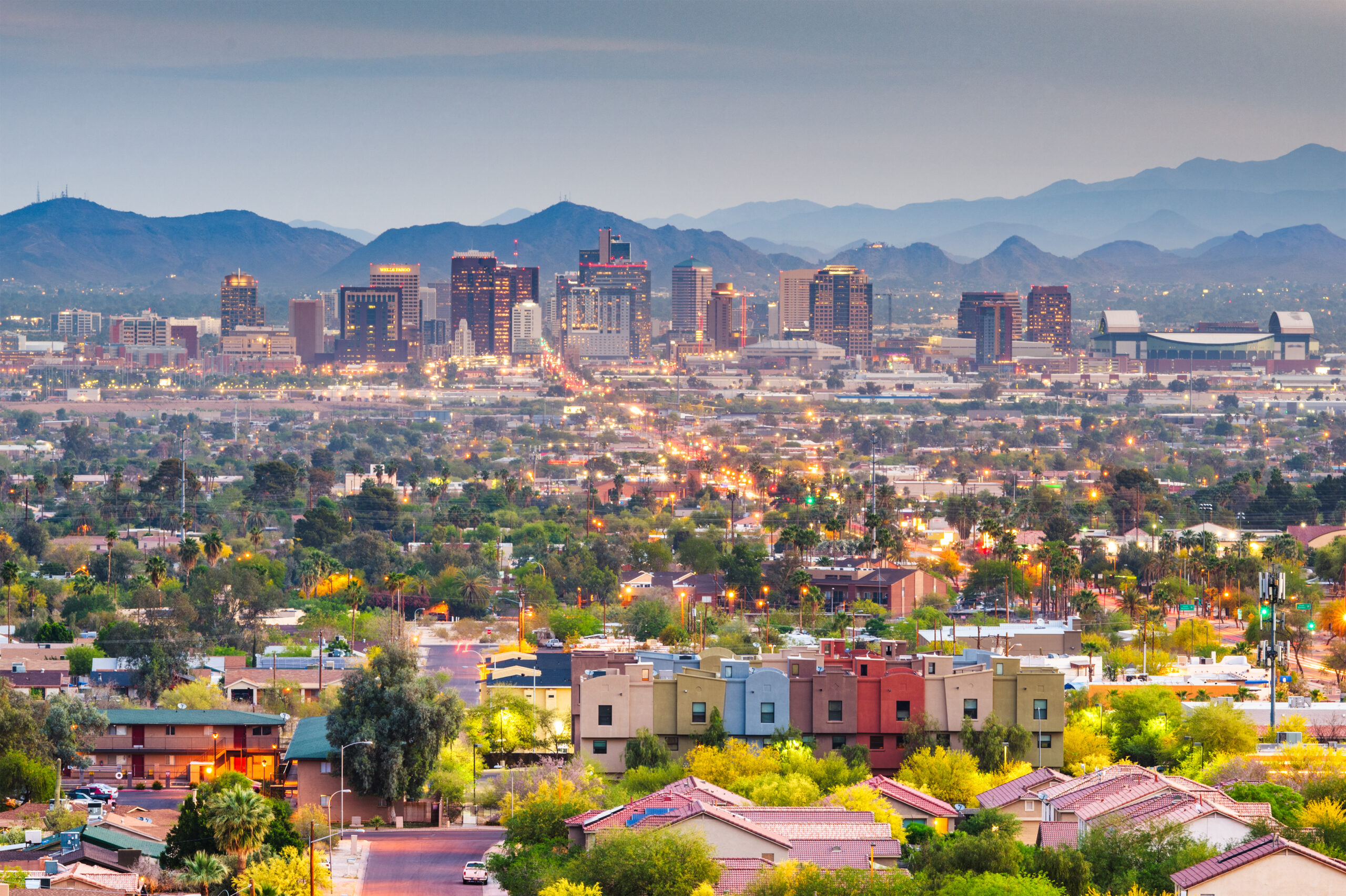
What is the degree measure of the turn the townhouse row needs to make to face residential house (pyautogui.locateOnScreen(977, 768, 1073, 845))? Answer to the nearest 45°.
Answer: approximately 45° to its left

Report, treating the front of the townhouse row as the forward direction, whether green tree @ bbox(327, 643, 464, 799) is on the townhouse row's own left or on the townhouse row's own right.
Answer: on the townhouse row's own right

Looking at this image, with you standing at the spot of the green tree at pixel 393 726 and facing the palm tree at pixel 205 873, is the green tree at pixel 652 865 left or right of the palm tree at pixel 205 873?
left

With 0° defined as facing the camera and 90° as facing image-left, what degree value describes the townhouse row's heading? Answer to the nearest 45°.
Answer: approximately 0°

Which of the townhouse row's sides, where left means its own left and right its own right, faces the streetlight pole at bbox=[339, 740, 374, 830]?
right

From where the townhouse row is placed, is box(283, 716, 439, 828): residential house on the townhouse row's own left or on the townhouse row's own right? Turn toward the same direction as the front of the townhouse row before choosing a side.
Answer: on the townhouse row's own right

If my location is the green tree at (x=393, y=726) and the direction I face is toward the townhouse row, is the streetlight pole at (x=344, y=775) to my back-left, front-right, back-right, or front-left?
back-right
